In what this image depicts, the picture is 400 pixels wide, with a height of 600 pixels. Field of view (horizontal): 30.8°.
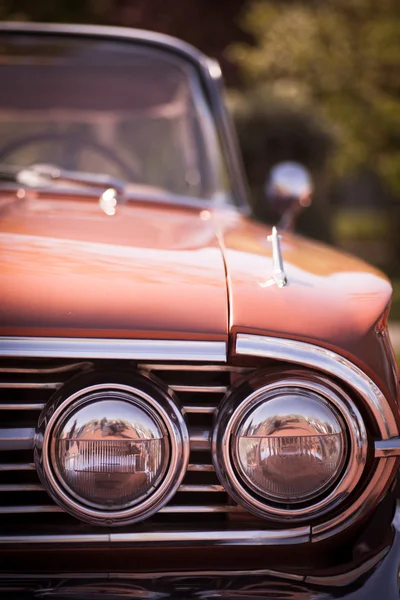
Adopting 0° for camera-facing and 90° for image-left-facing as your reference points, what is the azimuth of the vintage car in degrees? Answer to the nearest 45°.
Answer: approximately 0°
